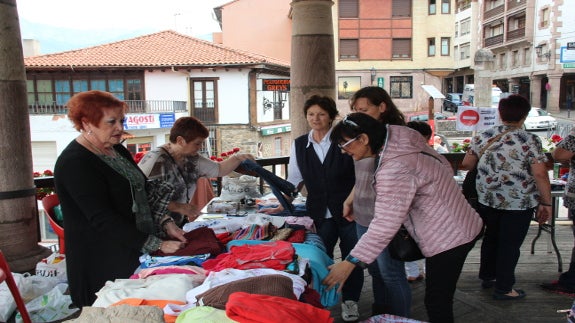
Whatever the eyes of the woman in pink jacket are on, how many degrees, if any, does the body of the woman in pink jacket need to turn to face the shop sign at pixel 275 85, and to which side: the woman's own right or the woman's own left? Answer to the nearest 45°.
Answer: approximately 90° to the woman's own right

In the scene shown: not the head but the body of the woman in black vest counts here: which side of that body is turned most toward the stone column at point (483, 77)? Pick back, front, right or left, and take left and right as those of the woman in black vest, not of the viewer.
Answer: back

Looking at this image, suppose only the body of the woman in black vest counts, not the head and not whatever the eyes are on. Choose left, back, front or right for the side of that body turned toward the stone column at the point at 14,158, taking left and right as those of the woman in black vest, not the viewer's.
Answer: right

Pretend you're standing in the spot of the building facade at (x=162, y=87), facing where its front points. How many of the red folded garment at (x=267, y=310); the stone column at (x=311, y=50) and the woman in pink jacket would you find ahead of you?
3

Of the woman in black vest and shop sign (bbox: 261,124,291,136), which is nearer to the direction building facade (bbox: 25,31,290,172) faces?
the woman in black vest

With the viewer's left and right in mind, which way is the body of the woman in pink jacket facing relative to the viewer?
facing to the left of the viewer

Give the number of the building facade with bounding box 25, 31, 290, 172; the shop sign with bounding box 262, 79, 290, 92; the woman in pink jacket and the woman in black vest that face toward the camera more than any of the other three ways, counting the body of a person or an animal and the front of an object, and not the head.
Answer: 3

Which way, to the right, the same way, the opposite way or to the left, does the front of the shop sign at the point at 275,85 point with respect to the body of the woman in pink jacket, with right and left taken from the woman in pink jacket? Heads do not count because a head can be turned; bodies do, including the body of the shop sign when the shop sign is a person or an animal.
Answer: to the left

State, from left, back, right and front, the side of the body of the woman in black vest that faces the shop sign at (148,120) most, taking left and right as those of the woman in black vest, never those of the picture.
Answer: back

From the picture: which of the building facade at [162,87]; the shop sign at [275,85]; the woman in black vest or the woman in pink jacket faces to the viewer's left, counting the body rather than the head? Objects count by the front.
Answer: the woman in pink jacket

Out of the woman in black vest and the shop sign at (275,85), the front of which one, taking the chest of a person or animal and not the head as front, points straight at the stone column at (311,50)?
the shop sign

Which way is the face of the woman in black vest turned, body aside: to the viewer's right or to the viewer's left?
to the viewer's left
